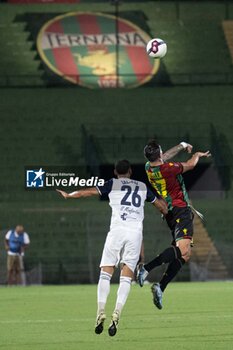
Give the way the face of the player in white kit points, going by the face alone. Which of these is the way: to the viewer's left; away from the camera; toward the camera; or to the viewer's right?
away from the camera

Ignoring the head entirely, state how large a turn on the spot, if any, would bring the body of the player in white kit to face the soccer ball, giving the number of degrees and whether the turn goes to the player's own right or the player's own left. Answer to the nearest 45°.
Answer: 0° — they already face it

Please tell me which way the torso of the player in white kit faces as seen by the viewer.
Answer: away from the camera
